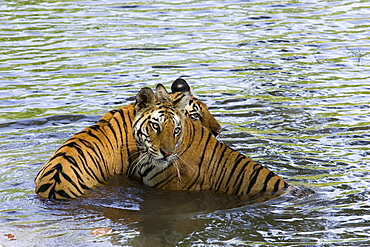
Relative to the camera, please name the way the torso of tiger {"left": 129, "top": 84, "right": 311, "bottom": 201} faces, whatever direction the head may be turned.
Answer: to the viewer's left
